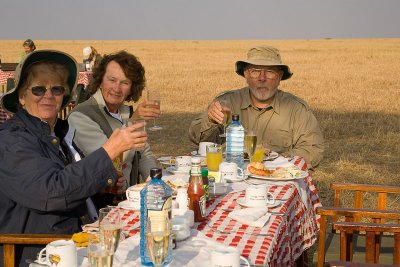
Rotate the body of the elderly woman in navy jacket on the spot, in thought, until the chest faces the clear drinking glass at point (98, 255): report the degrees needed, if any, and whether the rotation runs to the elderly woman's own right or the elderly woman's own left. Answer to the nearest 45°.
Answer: approximately 45° to the elderly woman's own right

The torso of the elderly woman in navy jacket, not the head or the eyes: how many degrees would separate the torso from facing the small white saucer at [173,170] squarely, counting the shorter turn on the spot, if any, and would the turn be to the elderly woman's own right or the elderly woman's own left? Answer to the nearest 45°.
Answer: approximately 90° to the elderly woman's own left

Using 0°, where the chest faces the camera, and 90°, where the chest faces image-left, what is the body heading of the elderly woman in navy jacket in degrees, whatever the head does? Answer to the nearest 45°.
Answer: approximately 315°

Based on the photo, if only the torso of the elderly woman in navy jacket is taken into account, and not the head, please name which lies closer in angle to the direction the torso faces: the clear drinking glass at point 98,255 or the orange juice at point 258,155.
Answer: the clear drinking glass

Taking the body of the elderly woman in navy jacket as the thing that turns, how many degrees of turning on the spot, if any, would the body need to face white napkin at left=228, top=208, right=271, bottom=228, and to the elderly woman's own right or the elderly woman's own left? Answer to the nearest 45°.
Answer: approximately 45° to the elderly woman's own left

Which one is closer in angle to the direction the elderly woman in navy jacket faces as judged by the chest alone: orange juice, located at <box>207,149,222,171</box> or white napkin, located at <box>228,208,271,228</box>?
the white napkin
